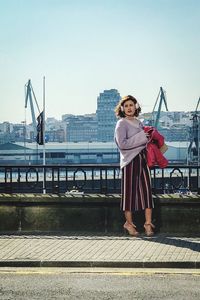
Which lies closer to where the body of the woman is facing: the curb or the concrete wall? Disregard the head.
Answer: the curb

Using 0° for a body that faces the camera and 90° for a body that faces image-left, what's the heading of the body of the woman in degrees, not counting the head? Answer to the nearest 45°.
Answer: approximately 315°
